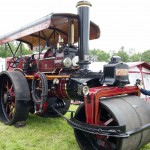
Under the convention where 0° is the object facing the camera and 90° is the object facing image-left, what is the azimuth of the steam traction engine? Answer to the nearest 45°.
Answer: approximately 315°
